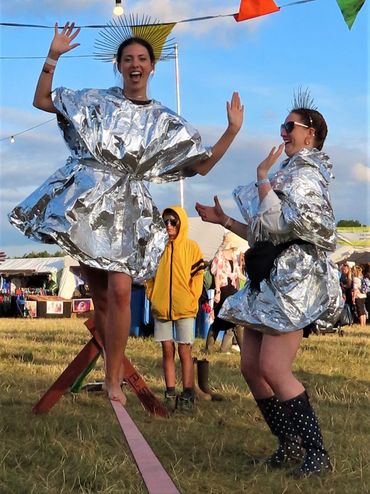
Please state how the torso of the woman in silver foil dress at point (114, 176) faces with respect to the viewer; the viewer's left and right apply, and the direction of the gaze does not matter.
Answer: facing the viewer

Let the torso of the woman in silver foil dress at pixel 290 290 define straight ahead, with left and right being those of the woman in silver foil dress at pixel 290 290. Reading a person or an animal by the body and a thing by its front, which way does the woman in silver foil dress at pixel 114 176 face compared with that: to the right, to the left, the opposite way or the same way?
to the left

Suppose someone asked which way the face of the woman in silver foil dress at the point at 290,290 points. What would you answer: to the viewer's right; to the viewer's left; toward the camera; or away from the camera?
to the viewer's left

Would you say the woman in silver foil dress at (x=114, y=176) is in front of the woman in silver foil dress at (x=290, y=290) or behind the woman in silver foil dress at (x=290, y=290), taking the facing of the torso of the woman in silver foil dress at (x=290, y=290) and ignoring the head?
in front

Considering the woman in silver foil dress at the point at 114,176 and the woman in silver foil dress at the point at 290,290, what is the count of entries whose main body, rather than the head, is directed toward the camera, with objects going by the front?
1

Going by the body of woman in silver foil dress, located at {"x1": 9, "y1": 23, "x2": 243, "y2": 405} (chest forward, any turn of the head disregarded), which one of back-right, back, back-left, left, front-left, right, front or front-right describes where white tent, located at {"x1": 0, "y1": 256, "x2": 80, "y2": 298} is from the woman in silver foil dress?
back

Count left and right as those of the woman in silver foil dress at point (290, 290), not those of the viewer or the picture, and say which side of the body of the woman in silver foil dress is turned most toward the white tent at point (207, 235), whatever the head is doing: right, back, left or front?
right

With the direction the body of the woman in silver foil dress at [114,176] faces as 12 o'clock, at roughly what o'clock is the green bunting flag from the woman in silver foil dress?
The green bunting flag is roughly at 8 o'clock from the woman in silver foil dress.

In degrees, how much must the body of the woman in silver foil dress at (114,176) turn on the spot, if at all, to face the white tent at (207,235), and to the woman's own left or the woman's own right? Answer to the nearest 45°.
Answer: approximately 180°

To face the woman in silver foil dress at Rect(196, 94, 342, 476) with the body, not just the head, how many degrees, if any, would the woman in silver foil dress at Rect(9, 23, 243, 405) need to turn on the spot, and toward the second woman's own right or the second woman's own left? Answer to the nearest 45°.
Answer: approximately 45° to the second woman's own left

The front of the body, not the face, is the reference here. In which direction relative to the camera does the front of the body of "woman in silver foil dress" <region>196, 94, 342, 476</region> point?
to the viewer's left

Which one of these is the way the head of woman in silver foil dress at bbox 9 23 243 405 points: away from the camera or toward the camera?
toward the camera
